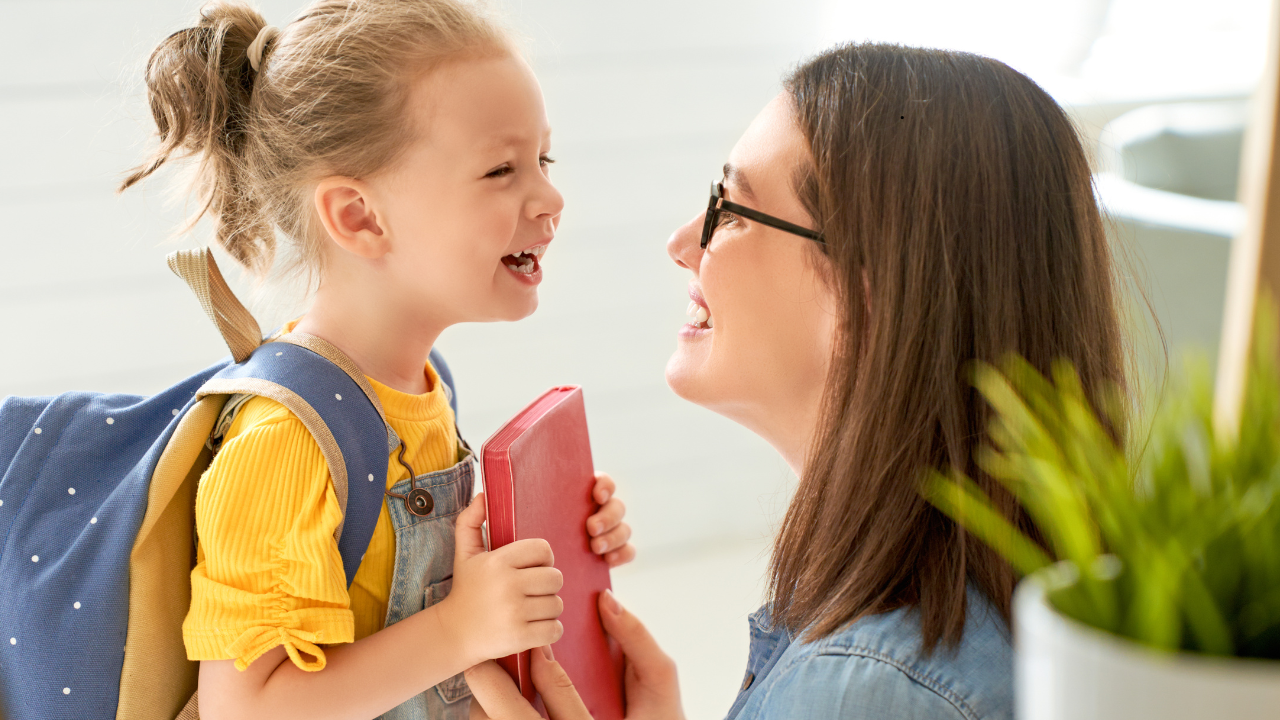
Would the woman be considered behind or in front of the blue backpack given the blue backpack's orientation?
behind

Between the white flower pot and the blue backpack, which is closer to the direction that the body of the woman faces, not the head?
the blue backpack

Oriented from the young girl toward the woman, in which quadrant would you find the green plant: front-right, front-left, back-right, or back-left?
front-right

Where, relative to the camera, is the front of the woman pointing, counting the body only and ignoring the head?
to the viewer's left

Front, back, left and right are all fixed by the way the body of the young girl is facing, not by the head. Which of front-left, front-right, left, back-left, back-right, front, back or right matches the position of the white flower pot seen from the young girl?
right

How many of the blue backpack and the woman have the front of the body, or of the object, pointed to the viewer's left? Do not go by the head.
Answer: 2

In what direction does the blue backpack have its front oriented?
to the viewer's left

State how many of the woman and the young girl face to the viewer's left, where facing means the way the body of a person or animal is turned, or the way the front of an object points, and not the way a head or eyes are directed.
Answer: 1

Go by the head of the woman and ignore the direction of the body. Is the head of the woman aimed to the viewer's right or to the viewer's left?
to the viewer's left

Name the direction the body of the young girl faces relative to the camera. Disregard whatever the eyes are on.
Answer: to the viewer's right

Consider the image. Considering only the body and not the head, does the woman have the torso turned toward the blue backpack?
yes

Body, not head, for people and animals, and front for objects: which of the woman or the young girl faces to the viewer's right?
the young girl

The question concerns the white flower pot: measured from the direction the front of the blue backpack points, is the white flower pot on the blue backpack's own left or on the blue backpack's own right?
on the blue backpack's own left

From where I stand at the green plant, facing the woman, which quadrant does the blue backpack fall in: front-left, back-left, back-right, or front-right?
front-left
